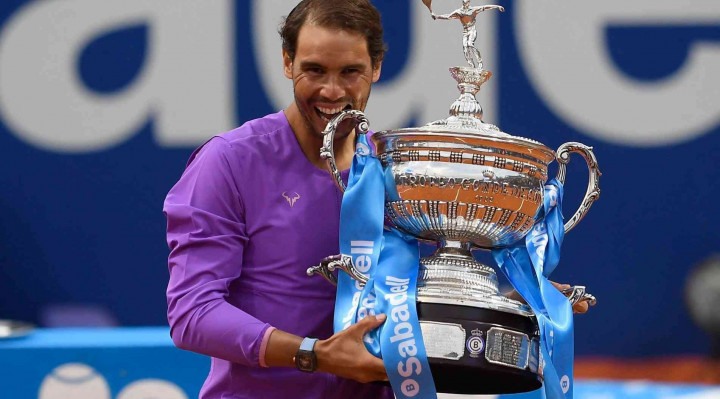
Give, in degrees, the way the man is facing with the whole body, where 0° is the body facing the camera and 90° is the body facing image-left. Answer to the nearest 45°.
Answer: approximately 315°
